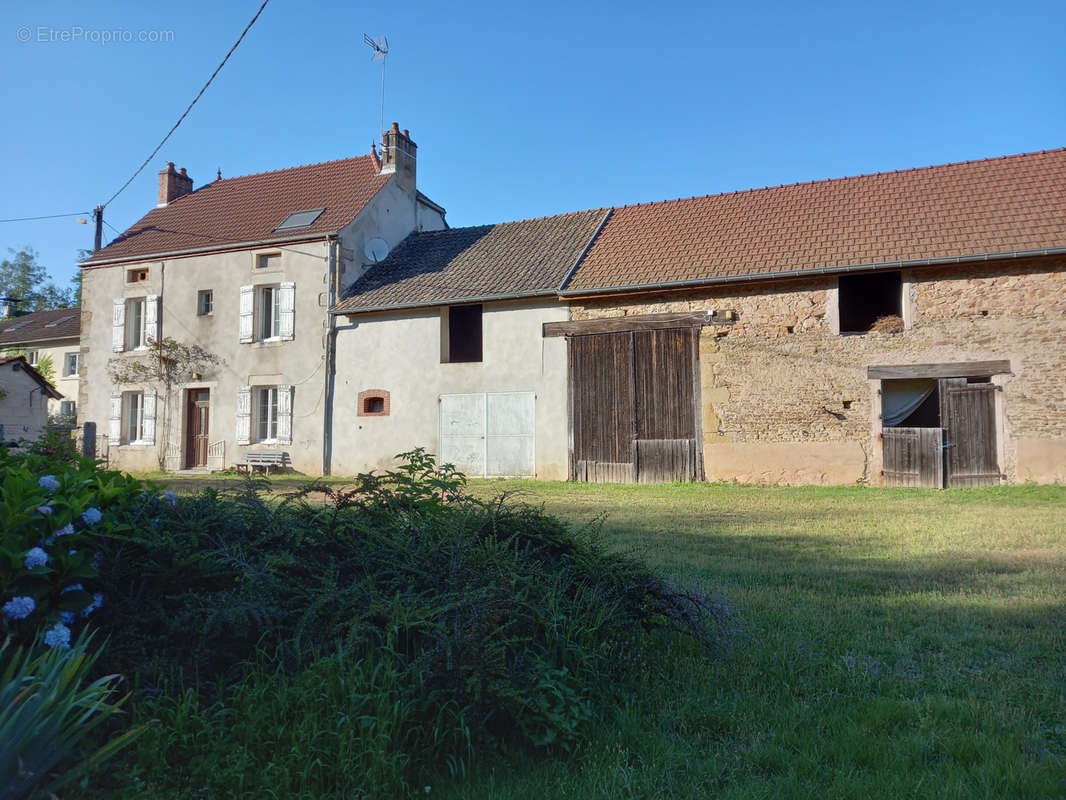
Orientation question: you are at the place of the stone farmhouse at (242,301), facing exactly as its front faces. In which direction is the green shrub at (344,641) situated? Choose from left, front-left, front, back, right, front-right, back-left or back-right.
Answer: front-left

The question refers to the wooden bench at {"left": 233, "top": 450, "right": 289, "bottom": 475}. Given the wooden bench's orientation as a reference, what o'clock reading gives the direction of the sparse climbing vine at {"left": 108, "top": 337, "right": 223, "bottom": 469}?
The sparse climbing vine is roughly at 3 o'clock from the wooden bench.

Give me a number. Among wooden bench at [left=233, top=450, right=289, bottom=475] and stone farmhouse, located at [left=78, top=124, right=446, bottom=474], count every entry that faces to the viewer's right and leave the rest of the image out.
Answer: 0

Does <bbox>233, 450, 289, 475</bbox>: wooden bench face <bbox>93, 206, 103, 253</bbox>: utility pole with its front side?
no

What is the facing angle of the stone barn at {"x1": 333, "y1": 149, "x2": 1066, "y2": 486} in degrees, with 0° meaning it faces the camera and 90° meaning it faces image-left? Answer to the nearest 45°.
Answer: approximately 0°

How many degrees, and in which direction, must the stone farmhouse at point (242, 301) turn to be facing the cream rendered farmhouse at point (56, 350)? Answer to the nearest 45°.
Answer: approximately 90° to its right

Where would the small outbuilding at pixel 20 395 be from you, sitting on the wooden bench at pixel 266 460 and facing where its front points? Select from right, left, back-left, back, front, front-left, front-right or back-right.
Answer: right

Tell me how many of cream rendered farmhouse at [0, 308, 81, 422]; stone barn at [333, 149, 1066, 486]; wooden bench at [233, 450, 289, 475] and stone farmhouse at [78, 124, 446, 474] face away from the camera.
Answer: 0

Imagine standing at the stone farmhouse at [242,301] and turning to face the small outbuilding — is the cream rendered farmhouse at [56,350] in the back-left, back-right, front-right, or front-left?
front-right

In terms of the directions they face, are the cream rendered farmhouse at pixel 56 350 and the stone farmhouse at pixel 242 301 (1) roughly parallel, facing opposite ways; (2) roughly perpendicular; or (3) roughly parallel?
roughly parallel

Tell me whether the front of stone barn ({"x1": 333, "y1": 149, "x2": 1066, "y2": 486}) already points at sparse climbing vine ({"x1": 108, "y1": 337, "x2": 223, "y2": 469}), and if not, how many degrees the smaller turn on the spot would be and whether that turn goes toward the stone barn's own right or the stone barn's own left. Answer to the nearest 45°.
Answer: approximately 90° to the stone barn's own right

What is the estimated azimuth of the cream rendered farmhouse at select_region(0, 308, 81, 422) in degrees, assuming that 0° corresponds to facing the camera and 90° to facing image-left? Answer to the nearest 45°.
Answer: approximately 45°

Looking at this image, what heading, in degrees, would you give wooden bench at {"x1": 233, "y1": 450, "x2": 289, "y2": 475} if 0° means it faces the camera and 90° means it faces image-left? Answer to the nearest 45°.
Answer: approximately 45°

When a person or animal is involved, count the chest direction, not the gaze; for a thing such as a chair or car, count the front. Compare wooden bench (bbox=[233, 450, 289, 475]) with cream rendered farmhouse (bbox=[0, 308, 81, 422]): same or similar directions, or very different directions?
same or similar directions

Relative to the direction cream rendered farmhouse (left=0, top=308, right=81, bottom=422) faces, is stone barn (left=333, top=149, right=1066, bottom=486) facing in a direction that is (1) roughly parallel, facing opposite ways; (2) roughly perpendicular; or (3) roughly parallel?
roughly parallel

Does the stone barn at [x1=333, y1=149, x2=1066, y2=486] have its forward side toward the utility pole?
no

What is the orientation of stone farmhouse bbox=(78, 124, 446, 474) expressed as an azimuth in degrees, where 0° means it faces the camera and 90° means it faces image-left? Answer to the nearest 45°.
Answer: approximately 45°

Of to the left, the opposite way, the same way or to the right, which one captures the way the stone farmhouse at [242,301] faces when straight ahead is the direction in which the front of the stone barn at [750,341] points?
the same way

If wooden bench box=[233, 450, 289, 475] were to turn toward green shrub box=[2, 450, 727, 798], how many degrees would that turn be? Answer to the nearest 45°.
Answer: approximately 45° to its left

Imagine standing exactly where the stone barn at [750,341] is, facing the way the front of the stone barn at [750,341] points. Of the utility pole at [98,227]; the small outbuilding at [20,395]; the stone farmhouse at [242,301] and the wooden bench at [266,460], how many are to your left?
0
